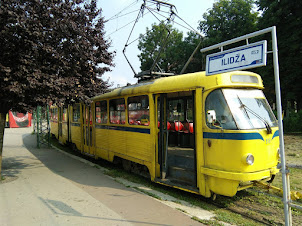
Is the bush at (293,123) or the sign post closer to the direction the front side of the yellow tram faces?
the sign post

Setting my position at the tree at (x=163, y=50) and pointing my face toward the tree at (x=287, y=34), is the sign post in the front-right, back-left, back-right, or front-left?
front-right

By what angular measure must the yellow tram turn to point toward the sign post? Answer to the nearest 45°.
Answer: approximately 45° to its right

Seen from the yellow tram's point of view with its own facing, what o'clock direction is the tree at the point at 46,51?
The tree is roughly at 5 o'clock from the yellow tram.

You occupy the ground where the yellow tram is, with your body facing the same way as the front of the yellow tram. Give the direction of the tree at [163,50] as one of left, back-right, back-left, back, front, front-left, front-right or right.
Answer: back-left

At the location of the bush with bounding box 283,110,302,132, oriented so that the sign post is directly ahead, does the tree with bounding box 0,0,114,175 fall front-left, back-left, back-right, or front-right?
front-right

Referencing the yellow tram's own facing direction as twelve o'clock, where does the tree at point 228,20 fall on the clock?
The tree is roughly at 8 o'clock from the yellow tram.

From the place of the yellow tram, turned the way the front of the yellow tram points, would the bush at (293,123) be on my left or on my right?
on my left

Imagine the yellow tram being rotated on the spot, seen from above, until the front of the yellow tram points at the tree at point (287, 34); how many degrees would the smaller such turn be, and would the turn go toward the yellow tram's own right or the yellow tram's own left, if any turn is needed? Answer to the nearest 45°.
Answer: approximately 90° to the yellow tram's own left

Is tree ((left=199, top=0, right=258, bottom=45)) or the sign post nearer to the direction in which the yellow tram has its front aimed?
the sign post

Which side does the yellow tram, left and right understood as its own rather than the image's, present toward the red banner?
back

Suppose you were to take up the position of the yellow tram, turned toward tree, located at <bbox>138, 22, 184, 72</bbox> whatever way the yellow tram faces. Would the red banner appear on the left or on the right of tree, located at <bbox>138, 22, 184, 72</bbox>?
left

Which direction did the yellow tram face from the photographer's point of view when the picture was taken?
facing the viewer and to the right of the viewer
